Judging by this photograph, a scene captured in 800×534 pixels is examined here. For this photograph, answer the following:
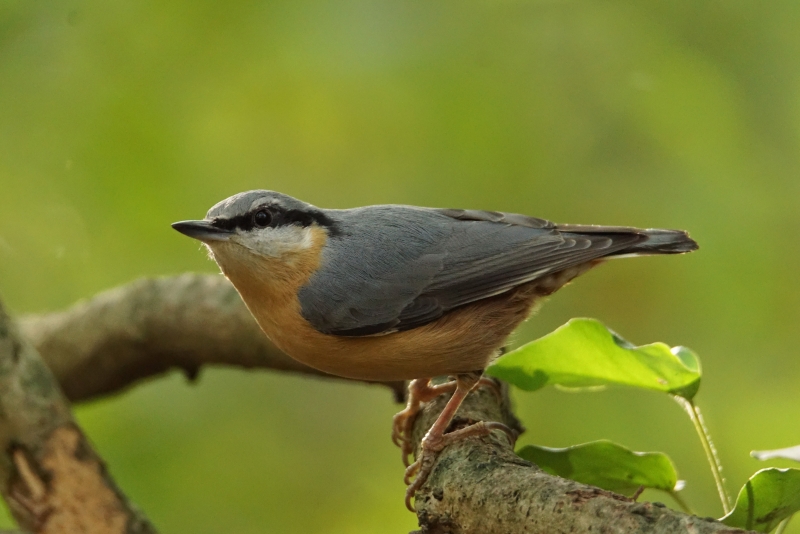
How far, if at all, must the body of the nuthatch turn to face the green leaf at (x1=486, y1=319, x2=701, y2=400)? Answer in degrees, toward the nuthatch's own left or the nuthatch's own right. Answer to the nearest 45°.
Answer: approximately 135° to the nuthatch's own left

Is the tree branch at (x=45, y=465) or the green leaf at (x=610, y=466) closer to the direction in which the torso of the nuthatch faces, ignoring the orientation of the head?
the tree branch

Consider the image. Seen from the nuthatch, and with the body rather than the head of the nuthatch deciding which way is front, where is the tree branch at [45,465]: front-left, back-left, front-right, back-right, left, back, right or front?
front

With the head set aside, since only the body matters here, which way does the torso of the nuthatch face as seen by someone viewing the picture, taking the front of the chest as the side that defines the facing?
to the viewer's left

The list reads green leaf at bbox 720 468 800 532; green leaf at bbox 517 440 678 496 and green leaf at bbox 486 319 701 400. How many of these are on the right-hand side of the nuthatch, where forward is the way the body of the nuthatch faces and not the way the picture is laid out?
0

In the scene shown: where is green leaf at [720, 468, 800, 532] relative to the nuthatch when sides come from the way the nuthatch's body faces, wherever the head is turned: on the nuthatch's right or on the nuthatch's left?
on the nuthatch's left

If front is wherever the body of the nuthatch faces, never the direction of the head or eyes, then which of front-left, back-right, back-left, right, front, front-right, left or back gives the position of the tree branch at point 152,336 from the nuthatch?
front-right

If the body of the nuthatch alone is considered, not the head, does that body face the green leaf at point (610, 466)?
no
